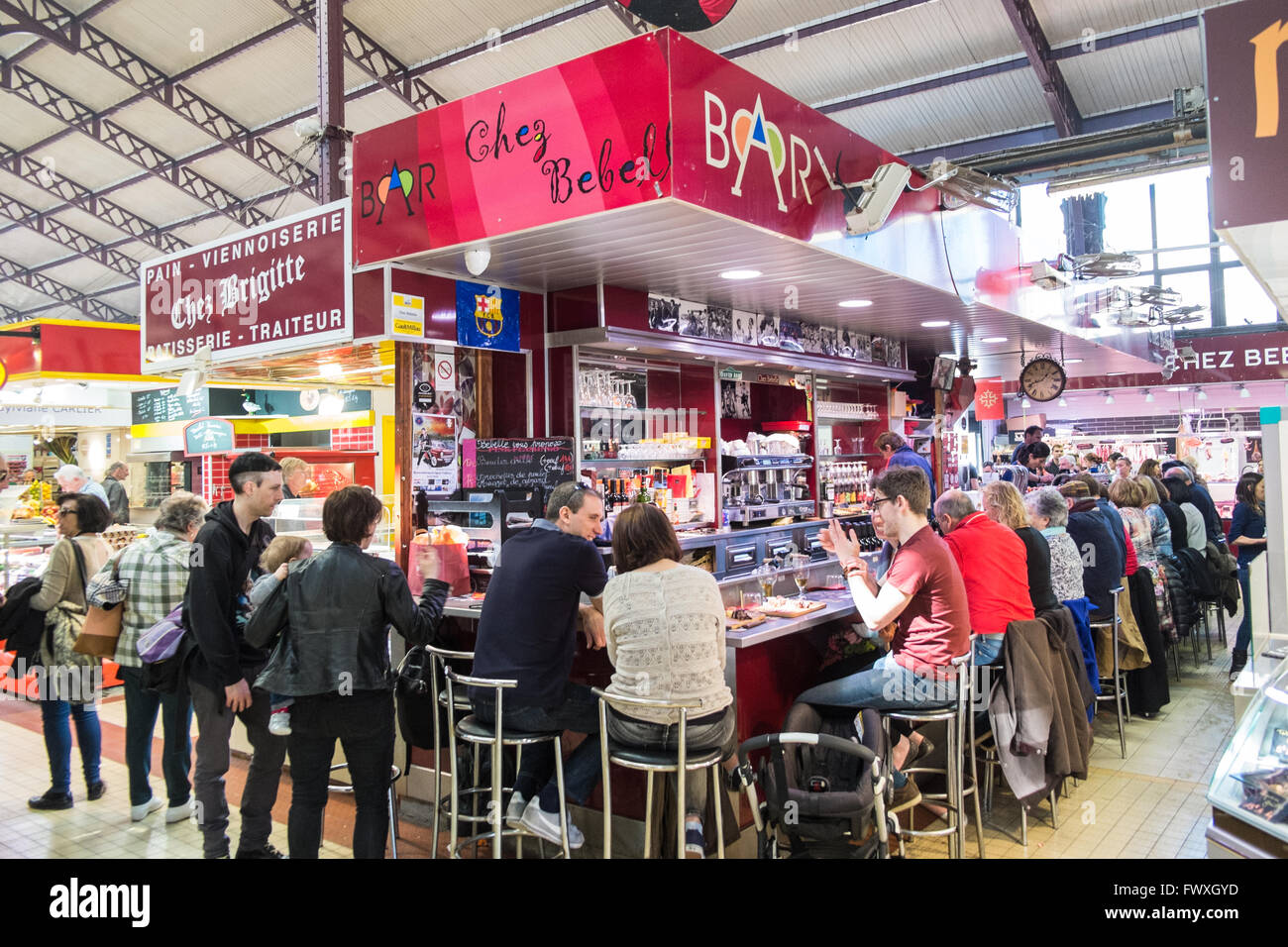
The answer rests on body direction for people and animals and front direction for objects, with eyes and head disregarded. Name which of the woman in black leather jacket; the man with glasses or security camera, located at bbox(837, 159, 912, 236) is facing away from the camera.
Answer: the woman in black leather jacket

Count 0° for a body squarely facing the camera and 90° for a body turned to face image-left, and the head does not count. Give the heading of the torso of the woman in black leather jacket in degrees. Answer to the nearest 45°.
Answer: approximately 180°

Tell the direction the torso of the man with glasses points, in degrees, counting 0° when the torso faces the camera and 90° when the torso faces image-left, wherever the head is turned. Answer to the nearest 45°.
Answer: approximately 90°

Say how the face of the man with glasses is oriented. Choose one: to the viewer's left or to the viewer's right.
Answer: to the viewer's left

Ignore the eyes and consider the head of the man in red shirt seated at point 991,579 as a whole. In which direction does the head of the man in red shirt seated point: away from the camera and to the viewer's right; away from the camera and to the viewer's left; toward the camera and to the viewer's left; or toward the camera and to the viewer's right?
away from the camera and to the viewer's left

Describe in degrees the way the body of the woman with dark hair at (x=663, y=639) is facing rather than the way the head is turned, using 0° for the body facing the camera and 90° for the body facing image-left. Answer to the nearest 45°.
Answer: approximately 180°

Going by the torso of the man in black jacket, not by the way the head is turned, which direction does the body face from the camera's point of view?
to the viewer's right

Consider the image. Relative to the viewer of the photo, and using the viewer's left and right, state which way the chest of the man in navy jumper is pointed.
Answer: facing away from the viewer and to the right of the viewer

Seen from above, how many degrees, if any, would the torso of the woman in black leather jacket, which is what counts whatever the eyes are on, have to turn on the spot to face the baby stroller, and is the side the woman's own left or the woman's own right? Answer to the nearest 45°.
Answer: approximately 135° to the woman's own right

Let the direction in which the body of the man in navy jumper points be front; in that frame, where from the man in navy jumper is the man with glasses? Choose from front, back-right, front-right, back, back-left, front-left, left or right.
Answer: front-right

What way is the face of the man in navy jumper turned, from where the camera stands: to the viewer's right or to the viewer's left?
to the viewer's right

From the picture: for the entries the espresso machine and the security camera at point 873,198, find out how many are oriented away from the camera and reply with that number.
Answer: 0

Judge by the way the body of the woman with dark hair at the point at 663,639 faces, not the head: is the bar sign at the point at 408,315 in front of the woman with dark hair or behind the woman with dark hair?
in front

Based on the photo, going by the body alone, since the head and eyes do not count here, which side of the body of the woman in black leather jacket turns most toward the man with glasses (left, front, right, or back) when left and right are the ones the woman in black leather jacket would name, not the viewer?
right

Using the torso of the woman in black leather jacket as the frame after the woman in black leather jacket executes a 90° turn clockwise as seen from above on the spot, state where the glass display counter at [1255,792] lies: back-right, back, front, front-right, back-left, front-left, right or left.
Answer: front-right
